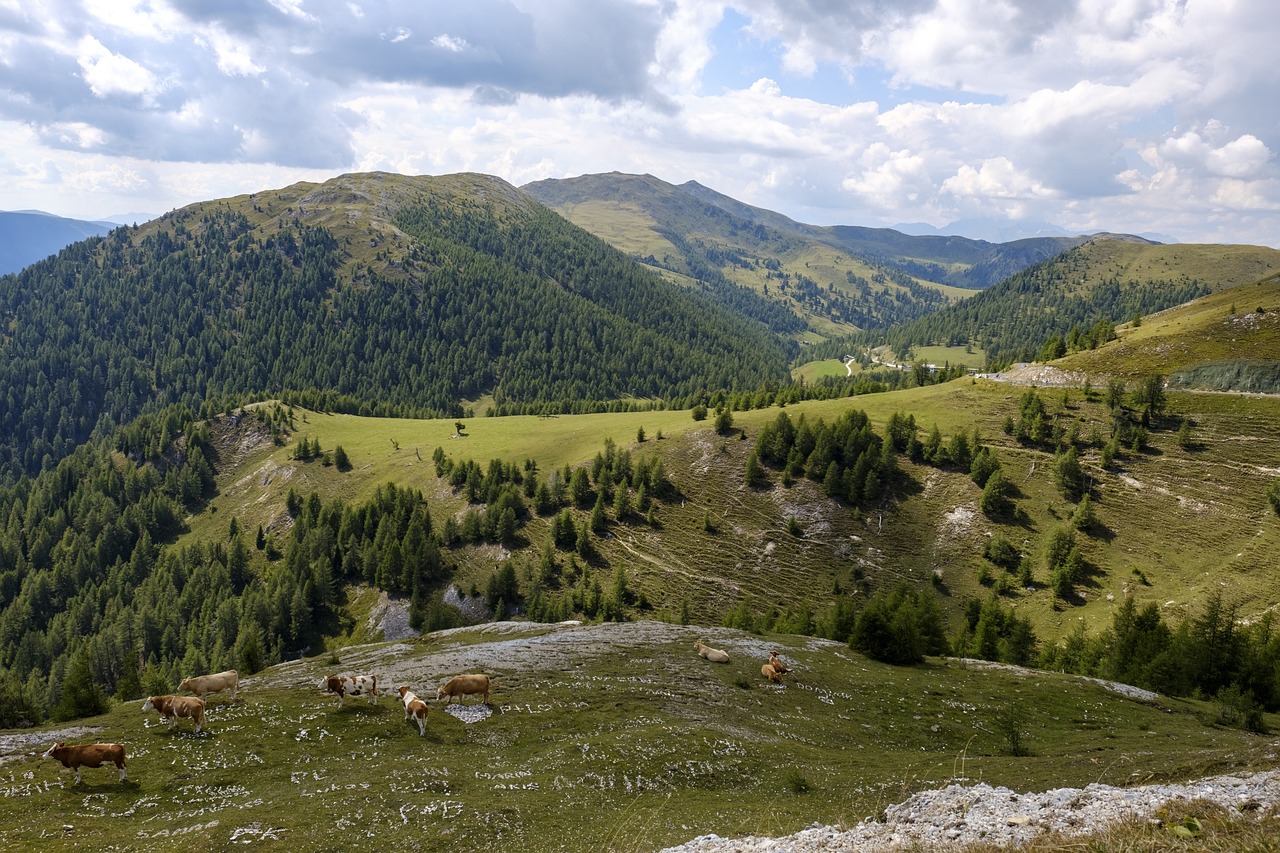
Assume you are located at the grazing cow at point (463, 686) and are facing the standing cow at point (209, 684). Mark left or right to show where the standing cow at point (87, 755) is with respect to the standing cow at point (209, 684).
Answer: left

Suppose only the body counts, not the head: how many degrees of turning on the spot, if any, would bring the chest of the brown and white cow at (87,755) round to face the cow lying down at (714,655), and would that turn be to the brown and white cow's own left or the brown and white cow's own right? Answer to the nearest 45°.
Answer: approximately 180°

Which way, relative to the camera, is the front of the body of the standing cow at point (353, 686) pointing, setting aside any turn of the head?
to the viewer's left

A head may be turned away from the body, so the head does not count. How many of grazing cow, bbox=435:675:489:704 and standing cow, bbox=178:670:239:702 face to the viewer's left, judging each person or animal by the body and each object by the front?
2

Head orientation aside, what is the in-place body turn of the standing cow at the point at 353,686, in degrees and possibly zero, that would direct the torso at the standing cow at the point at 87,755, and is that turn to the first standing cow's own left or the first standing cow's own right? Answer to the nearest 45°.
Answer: approximately 45° to the first standing cow's own left

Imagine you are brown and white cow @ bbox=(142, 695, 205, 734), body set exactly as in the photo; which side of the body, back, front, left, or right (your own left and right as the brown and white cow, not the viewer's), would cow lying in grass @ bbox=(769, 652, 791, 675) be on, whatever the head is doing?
back

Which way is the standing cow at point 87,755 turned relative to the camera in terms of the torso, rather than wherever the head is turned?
to the viewer's left

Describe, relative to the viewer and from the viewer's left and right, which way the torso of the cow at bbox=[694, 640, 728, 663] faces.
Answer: facing to the left of the viewer

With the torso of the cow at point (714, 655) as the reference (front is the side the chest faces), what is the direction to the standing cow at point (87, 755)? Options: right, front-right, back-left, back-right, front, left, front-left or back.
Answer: front-left

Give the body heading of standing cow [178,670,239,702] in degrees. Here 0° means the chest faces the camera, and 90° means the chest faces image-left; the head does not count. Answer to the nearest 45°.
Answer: approximately 90°
